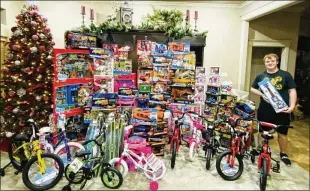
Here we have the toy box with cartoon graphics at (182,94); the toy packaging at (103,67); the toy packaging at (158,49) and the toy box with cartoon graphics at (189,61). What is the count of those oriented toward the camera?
4

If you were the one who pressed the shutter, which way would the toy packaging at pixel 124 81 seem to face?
facing the viewer

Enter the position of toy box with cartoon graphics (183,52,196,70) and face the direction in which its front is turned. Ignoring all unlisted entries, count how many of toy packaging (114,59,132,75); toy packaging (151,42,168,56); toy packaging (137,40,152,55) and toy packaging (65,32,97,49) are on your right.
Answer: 4

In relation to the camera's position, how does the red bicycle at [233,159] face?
facing the viewer and to the left of the viewer

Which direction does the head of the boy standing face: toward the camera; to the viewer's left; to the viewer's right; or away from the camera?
toward the camera

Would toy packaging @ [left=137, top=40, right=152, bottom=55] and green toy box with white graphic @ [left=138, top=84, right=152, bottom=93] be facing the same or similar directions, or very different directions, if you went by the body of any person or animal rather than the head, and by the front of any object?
same or similar directions

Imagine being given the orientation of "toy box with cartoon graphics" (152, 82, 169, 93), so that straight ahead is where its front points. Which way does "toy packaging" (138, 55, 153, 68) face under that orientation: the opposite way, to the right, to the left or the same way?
the same way

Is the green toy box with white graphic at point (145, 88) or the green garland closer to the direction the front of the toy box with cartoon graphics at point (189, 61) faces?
the green toy box with white graphic

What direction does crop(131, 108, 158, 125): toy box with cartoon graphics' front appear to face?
toward the camera

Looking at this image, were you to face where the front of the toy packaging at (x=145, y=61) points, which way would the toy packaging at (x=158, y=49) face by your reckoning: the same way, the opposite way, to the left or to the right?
the same way

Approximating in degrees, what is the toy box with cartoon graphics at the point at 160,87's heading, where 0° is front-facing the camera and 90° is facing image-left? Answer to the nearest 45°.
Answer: approximately 0°

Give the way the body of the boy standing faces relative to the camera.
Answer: toward the camera

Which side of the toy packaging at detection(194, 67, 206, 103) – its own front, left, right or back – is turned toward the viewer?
front

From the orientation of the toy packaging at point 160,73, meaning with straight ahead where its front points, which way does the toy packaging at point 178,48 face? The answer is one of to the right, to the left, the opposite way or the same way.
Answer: the same way

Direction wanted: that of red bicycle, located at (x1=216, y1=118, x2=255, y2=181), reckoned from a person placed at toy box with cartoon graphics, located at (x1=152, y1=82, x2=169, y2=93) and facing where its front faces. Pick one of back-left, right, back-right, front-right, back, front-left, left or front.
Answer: front-left
